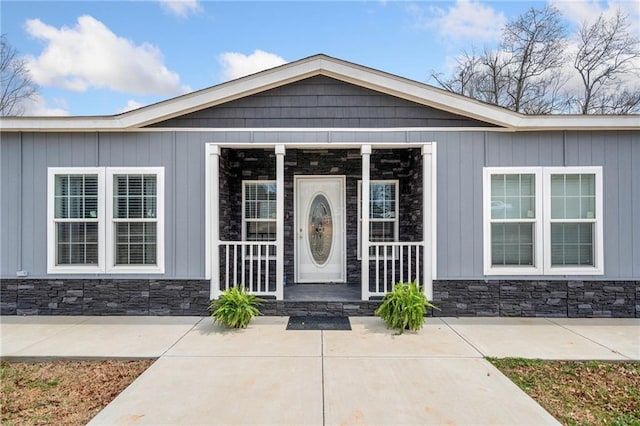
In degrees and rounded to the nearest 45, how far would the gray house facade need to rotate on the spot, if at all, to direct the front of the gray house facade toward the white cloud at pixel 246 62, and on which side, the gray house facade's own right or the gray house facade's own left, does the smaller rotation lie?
approximately 180°

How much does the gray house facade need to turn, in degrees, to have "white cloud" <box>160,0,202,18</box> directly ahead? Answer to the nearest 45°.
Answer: approximately 135° to its right

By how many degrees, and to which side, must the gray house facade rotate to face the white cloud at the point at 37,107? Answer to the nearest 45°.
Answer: approximately 135° to its right

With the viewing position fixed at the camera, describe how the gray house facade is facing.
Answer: facing the viewer

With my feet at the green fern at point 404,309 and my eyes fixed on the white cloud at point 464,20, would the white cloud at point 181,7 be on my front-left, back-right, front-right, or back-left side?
front-left

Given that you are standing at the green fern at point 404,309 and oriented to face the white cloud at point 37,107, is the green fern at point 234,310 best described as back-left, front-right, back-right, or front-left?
front-left

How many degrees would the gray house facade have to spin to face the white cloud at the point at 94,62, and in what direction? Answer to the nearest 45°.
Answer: approximately 135° to its right

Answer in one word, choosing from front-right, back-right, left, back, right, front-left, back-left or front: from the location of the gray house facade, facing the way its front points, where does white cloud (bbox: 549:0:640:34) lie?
back-left
